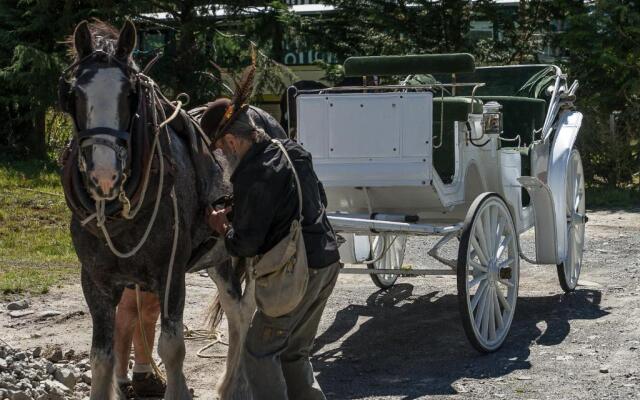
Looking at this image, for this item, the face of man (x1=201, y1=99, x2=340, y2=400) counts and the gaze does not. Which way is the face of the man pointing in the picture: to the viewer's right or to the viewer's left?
to the viewer's left

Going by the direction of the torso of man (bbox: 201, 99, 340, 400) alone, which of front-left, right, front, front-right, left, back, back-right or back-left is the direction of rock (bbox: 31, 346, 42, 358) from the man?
front-right

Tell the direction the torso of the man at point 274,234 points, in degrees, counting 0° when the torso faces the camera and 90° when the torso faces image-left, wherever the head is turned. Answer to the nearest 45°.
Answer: approximately 90°

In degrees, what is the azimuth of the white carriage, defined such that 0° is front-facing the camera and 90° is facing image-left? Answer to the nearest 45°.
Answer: approximately 45°

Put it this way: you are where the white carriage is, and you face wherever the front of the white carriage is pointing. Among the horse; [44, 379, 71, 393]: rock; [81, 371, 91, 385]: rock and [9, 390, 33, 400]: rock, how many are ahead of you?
4
